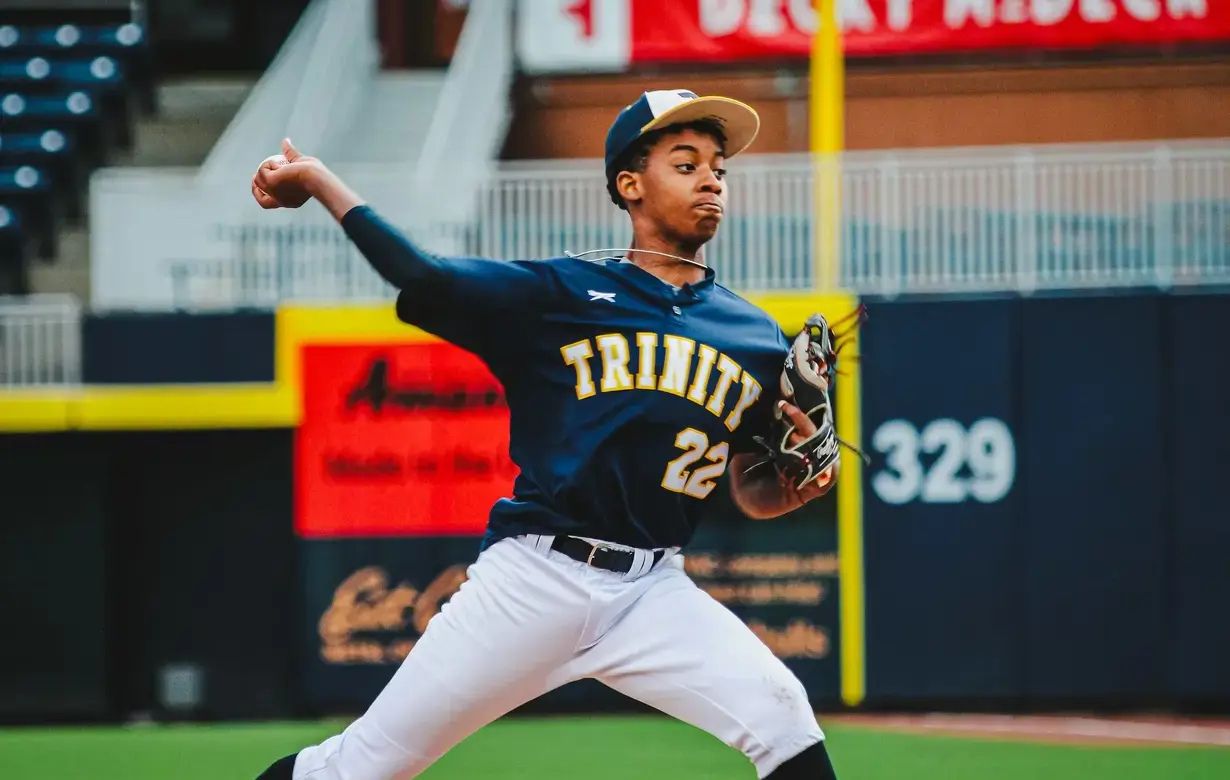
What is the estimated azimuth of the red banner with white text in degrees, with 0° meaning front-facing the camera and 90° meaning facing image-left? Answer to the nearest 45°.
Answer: approximately 0°

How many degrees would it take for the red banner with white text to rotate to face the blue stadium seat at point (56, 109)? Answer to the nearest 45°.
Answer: approximately 90° to its right

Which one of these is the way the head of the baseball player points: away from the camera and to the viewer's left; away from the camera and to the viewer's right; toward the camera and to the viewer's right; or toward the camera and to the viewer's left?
toward the camera and to the viewer's right

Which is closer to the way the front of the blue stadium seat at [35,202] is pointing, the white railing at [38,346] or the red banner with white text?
the white railing
